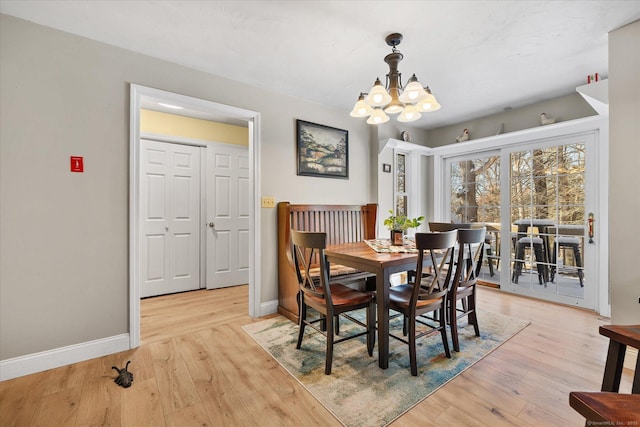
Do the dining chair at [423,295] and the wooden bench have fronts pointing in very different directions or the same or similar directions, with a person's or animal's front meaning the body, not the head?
very different directions

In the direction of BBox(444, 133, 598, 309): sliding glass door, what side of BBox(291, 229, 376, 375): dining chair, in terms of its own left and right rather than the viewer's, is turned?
front

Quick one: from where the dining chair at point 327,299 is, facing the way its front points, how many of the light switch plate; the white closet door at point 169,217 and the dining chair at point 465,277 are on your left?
2

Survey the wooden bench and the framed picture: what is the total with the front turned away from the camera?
0

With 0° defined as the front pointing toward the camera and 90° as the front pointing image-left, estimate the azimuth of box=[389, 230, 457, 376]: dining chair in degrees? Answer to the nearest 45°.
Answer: approximately 135°

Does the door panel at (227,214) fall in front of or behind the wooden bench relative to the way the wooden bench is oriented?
behind

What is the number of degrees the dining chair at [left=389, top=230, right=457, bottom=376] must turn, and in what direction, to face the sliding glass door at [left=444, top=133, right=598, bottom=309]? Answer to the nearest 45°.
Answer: approximately 90° to its right

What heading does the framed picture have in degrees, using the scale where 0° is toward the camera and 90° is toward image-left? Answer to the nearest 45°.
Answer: approximately 315°

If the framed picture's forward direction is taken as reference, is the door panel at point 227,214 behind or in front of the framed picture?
behind

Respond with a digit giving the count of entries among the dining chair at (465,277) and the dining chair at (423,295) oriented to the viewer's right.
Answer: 0

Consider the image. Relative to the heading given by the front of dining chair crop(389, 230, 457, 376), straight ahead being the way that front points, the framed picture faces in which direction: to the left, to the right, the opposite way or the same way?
the opposite way

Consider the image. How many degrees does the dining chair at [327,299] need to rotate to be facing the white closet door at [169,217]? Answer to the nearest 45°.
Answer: approximately 90° to its left

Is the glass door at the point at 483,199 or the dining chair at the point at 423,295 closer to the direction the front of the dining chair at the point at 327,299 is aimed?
the glass door

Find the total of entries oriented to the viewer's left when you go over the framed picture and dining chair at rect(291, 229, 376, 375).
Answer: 0

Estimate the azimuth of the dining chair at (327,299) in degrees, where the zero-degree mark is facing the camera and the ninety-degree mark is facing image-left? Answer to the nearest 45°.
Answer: approximately 225°
